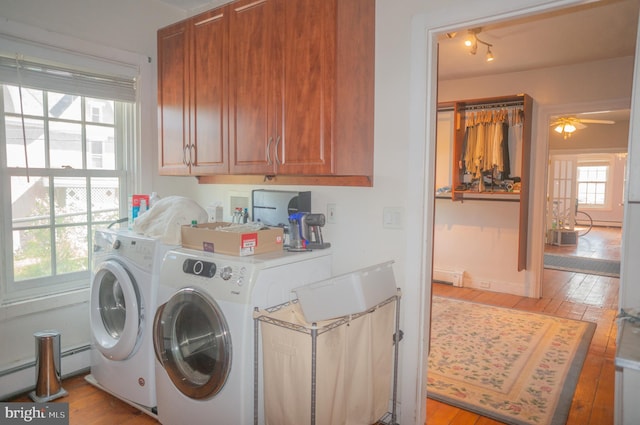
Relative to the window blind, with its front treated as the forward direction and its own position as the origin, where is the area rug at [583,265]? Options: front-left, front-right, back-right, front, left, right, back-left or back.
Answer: front-left

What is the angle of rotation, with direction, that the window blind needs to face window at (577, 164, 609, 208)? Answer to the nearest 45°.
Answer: approximately 45° to its left

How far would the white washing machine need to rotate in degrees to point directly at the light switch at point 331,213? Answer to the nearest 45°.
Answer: approximately 180°

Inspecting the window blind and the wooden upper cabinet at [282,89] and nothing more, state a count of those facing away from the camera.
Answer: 0

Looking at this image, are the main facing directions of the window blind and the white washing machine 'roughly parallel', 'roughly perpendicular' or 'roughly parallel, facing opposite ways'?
roughly perpendicular

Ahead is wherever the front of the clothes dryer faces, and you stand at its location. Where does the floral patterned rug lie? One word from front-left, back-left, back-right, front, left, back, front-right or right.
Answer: back-left

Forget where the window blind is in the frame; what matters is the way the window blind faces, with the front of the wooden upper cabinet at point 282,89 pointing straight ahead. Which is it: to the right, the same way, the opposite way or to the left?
to the left

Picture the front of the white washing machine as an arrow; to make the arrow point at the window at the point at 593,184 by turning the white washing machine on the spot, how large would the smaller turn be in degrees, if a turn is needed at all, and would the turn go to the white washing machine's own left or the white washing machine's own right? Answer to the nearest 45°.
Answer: approximately 180°

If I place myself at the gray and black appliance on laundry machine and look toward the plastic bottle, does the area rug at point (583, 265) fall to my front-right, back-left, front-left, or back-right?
back-right

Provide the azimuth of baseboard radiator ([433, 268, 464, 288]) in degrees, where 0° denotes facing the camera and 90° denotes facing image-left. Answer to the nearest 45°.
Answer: approximately 45°

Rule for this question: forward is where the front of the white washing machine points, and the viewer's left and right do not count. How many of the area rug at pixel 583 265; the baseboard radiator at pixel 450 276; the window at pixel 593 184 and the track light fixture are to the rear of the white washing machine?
4

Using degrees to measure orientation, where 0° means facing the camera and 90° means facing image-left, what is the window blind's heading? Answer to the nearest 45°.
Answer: approximately 315°

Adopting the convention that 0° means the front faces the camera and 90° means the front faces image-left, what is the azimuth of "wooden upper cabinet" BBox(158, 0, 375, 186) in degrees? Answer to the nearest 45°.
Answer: approximately 45°

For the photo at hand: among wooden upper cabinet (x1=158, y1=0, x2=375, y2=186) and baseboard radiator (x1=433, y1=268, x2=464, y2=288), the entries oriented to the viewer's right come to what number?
0

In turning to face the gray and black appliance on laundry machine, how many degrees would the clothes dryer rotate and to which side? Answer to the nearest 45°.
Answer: approximately 135° to its left
